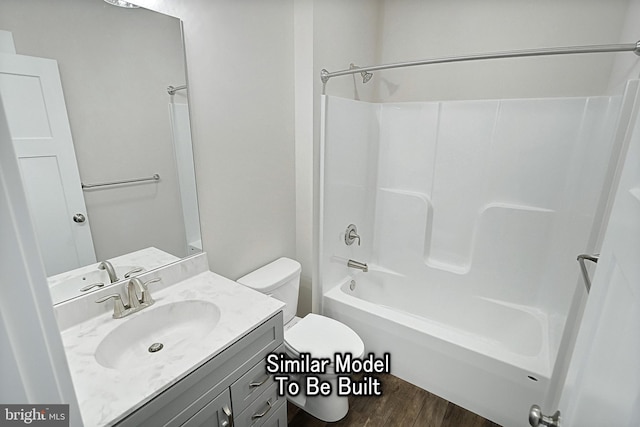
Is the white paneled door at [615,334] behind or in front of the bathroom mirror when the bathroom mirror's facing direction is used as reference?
in front

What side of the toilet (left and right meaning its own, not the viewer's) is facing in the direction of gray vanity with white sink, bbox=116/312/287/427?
right

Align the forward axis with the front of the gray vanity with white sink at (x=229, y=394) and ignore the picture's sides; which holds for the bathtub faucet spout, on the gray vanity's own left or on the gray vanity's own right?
on the gray vanity's own left

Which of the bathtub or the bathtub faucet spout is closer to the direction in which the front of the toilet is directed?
the bathtub

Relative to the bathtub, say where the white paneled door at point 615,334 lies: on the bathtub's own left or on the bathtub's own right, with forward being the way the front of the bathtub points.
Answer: on the bathtub's own left

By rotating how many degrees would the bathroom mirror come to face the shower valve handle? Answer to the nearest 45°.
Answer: approximately 45° to its left

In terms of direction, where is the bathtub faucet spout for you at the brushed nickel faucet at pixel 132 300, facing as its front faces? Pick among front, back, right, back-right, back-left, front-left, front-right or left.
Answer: front-left

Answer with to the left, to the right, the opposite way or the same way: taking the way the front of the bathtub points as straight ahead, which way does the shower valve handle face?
to the left

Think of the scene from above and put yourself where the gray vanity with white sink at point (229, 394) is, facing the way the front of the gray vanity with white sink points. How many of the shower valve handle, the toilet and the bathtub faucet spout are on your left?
3

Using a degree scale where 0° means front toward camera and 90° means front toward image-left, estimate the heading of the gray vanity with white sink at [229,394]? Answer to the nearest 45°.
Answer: approximately 315°

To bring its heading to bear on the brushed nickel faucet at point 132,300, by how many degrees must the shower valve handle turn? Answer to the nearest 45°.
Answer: approximately 90° to its right

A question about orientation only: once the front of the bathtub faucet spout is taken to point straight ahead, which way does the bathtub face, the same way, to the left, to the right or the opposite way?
to the right

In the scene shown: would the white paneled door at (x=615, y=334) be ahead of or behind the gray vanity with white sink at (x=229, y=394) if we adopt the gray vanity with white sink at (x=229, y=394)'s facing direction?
ahead

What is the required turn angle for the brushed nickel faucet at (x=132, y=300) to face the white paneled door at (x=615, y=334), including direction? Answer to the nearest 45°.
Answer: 0° — it already faces it
